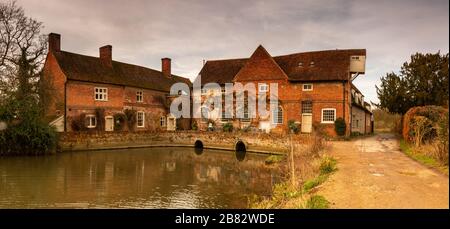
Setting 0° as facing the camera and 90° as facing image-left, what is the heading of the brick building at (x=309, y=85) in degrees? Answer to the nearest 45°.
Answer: approximately 0°

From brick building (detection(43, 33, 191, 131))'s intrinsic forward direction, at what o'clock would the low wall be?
The low wall is roughly at 12 o'clock from the brick building.

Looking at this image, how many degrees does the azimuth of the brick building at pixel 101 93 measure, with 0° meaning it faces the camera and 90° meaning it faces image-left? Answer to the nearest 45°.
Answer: approximately 315°

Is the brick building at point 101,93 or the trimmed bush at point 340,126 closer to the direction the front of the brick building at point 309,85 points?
the trimmed bush

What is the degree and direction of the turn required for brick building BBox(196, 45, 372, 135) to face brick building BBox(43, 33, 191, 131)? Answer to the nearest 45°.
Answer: approximately 90° to its right

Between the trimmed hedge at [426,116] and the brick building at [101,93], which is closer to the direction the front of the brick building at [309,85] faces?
the trimmed hedge
